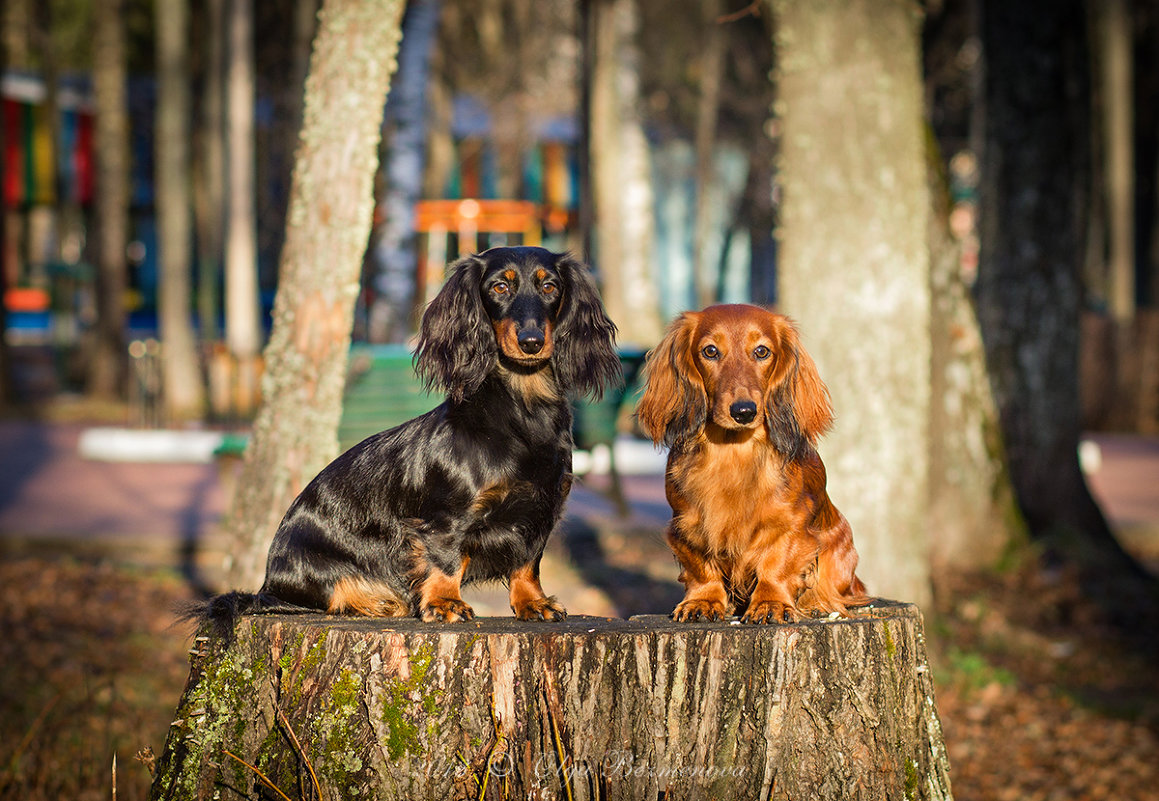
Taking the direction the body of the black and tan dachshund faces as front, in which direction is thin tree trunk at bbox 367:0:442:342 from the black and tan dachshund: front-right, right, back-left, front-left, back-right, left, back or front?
back-left

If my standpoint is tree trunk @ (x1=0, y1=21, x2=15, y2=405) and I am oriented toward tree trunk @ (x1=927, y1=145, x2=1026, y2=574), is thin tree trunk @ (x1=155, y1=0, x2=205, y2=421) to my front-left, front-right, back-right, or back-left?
front-left

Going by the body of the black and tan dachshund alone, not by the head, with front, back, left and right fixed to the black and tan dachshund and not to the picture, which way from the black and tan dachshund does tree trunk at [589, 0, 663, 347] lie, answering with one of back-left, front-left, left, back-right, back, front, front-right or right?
back-left

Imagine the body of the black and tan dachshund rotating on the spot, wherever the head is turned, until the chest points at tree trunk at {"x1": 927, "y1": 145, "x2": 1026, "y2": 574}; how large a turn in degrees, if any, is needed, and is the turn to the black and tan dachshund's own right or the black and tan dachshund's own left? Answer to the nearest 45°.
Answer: approximately 90° to the black and tan dachshund's own left

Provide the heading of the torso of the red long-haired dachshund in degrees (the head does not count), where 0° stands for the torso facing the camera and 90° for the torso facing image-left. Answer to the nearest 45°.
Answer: approximately 0°

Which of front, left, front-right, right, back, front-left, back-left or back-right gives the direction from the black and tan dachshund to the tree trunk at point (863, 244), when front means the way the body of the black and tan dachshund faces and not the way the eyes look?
left

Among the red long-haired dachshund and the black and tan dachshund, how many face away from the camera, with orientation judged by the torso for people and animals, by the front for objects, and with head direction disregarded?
0

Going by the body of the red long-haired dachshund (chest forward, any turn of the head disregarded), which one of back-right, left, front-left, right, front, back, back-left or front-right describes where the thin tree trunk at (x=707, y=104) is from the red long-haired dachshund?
back

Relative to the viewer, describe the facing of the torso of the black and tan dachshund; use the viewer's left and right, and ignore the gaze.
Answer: facing the viewer and to the right of the viewer

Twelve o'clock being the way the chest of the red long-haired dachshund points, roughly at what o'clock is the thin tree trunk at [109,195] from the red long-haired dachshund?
The thin tree trunk is roughly at 5 o'clock from the red long-haired dachshund.

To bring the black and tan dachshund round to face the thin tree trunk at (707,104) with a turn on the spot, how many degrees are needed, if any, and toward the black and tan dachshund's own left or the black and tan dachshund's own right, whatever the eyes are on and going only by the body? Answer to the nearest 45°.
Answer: approximately 135° to the black and tan dachshund's own left

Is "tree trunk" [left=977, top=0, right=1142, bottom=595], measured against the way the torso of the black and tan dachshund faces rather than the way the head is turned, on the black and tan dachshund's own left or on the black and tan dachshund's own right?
on the black and tan dachshund's own left
